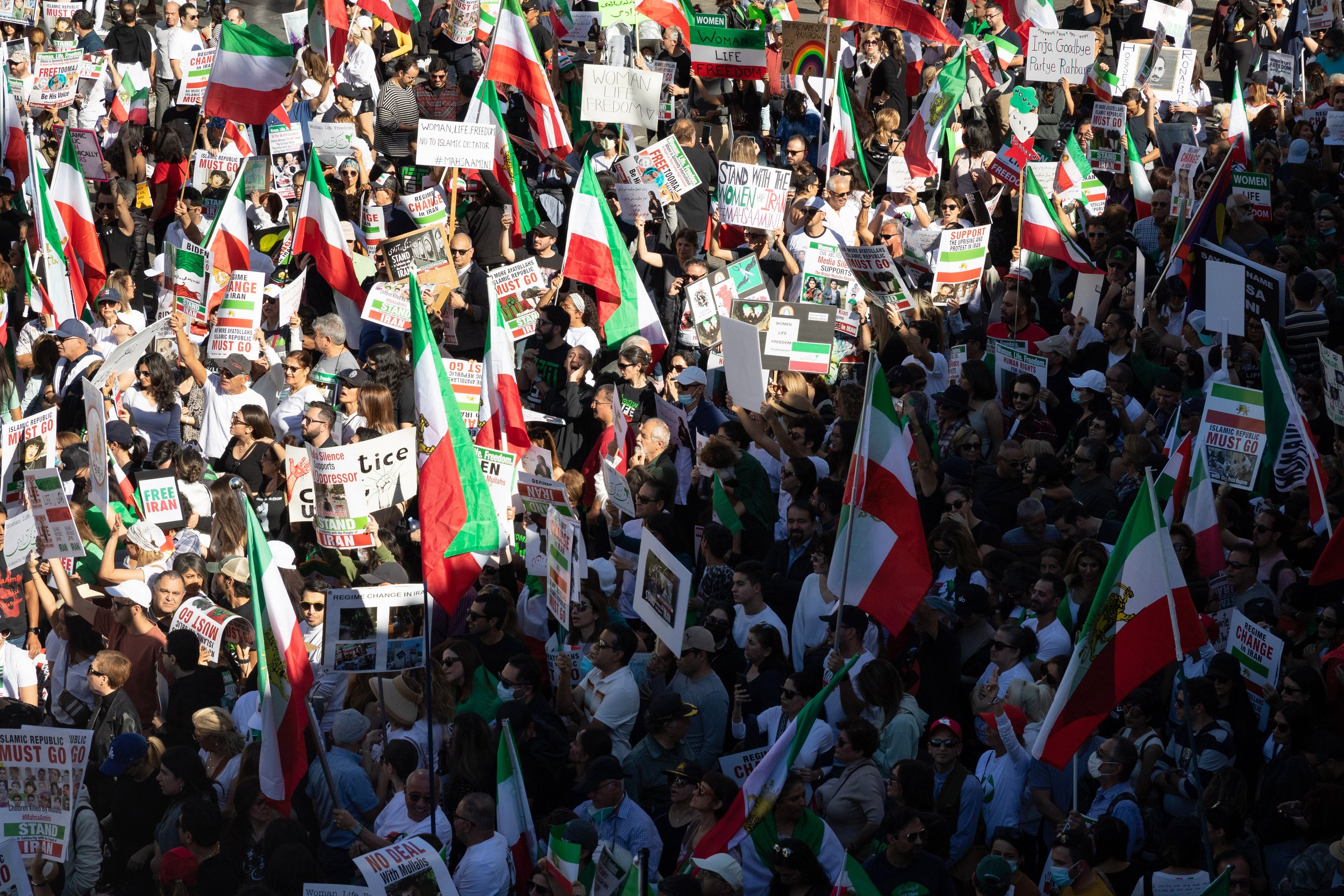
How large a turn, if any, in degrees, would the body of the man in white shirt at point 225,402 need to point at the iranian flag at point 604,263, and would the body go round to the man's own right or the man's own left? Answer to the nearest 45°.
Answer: approximately 135° to the man's own left

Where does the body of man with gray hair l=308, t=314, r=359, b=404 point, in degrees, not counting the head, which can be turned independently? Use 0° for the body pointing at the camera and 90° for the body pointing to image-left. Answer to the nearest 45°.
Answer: approximately 45°

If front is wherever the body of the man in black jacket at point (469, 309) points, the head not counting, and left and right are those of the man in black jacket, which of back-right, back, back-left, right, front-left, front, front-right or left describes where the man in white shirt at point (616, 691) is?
front-left

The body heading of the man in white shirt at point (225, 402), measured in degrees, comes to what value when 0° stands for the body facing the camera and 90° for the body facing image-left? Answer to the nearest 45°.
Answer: approximately 45°

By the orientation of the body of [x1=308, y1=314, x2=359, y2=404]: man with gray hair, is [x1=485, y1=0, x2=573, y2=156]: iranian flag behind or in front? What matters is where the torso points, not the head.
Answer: behind

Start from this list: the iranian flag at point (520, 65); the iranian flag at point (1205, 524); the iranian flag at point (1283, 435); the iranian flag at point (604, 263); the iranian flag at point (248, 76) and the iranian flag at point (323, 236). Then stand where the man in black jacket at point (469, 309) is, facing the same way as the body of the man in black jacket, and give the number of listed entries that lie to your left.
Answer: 3

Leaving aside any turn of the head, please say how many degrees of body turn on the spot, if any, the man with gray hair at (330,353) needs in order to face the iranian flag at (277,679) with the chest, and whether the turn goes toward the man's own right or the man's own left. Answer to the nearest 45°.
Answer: approximately 45° to the man's own left

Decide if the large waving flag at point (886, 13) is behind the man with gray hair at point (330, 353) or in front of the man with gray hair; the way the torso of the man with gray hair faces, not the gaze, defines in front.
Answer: behind

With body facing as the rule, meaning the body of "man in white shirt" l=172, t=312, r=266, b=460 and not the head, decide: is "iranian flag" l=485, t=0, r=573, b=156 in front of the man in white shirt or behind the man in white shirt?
behind

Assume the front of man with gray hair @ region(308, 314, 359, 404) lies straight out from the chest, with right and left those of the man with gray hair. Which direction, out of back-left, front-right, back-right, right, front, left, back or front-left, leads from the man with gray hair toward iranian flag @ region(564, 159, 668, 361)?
back-left

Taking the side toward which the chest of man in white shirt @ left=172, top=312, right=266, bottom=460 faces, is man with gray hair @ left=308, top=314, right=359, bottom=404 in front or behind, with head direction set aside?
behind
